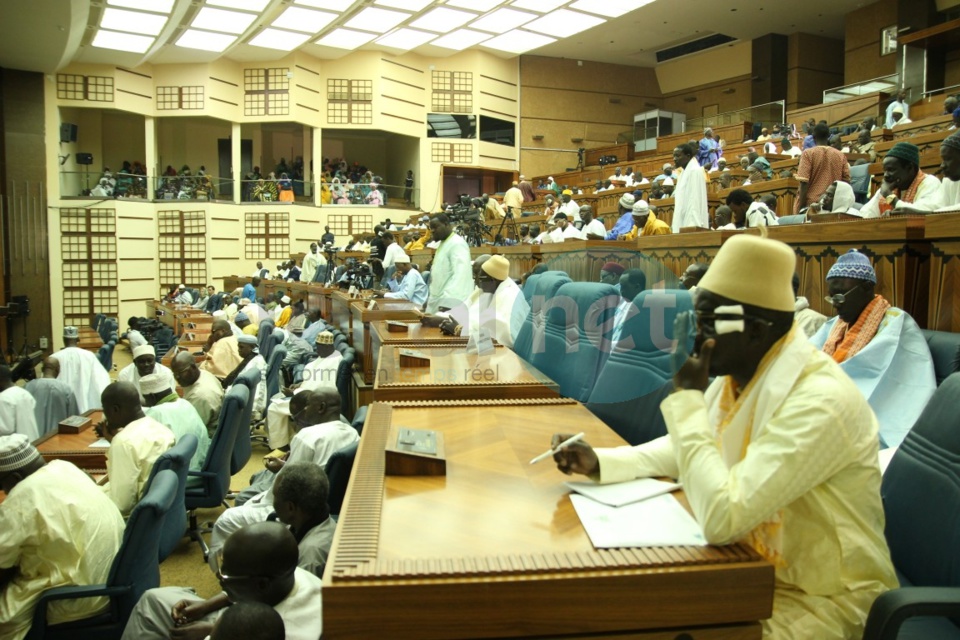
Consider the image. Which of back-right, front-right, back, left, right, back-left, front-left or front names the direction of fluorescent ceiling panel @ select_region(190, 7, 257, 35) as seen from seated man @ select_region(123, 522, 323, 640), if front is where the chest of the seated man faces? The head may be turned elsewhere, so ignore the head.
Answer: right

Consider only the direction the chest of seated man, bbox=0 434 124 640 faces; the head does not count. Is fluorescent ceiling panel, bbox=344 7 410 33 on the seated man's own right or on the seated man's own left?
on the seated man's own right

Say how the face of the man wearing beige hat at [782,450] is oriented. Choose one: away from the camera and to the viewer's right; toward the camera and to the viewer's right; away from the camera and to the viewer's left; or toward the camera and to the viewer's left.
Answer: toward the camera and to the viewer's left

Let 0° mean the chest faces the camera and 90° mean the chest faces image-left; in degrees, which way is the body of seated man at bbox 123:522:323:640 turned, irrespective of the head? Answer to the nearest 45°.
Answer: approximately 90°

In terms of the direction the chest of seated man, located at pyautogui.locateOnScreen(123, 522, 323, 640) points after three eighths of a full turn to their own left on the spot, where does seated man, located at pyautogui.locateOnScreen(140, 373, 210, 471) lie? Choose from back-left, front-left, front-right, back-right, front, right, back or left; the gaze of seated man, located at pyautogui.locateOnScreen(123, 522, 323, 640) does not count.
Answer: back-left

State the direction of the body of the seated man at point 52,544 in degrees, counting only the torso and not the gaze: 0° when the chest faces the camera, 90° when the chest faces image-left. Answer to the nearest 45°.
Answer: approximately 90°
